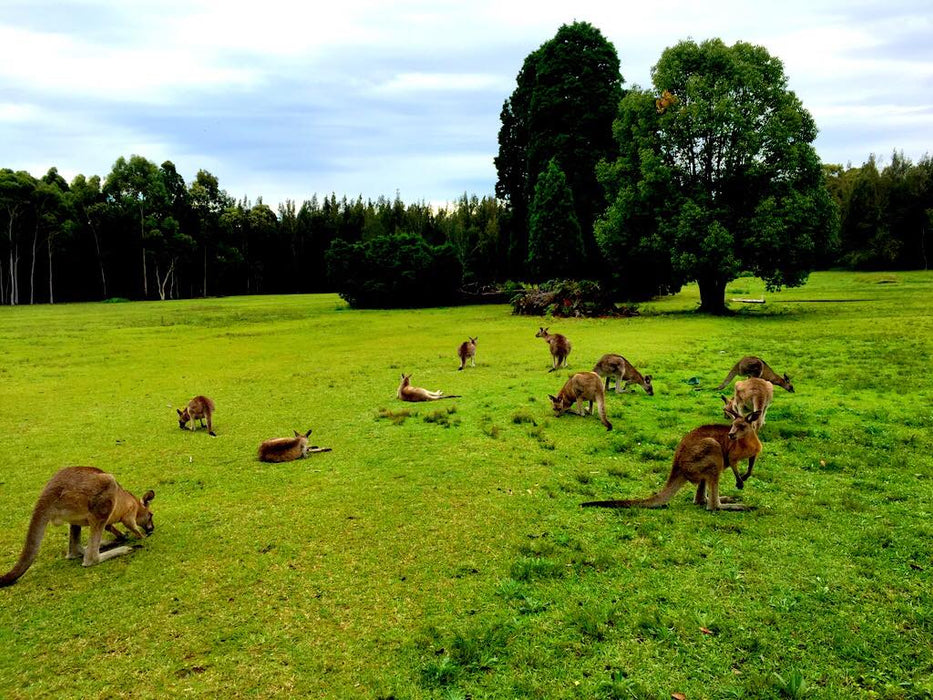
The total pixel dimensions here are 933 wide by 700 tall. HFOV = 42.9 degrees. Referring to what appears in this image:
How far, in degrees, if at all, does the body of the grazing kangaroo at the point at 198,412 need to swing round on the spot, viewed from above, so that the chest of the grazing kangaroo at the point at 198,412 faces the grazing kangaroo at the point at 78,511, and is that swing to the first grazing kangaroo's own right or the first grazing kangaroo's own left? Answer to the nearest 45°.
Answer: approximately 90° to the first grazing kangaroo's own left

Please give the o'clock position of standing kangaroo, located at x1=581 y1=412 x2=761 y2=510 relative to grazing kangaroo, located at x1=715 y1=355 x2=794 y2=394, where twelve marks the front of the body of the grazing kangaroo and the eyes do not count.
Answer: The standing kangaroo is roughly at 3 o'clock from the grazing kangaroo.

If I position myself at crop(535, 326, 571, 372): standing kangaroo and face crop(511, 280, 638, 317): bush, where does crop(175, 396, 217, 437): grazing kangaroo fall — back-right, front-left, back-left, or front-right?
back-left

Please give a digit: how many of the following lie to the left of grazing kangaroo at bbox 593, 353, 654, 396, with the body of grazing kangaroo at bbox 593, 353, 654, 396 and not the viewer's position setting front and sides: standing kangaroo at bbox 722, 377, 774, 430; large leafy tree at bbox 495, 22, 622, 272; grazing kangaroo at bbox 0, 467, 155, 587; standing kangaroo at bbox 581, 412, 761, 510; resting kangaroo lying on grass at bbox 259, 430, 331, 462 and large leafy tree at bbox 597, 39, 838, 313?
2

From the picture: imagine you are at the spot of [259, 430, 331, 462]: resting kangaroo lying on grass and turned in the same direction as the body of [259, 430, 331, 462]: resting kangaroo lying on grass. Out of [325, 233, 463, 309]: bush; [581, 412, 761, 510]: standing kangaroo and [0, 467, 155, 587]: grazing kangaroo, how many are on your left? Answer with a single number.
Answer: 1

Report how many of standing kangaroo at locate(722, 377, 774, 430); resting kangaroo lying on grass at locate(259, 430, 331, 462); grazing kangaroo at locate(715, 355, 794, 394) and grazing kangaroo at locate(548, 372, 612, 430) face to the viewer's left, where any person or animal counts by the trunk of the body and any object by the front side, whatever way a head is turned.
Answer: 2

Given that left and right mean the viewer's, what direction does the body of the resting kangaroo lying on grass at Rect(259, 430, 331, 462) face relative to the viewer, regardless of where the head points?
facing to the right of the viewer

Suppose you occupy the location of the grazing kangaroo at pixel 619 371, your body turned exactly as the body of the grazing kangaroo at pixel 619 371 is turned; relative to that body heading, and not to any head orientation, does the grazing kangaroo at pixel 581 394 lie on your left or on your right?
on your right

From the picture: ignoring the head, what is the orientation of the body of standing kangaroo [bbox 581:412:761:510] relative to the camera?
to the viewer's right

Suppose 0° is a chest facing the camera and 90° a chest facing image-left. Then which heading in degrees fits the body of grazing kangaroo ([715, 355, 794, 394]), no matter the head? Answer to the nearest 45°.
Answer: approximately 270°

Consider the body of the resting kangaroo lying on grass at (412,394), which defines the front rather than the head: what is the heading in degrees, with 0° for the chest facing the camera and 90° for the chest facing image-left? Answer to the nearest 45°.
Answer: approximately 90°

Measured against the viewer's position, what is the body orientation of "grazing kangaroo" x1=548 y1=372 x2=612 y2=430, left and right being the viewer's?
facing to the left of the viewer

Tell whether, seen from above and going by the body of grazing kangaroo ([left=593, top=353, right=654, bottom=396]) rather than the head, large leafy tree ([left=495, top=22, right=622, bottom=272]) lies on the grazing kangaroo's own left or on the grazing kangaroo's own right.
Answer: on the grazing kangaroo's own left

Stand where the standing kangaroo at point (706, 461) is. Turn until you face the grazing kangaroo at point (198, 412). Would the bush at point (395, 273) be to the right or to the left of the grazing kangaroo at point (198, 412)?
right

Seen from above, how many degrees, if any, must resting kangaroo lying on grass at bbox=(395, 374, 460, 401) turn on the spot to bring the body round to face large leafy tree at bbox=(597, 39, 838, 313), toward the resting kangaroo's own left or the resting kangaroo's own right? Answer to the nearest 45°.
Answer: approximately 135° to the resting kangaroo's own right
